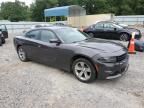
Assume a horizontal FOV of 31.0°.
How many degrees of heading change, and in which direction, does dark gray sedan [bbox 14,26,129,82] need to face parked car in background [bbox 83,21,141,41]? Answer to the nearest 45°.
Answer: approximately 135° to its left

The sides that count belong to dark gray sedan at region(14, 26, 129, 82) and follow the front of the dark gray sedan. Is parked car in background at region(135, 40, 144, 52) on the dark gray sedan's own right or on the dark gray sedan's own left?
on the dark gray sedan's own left

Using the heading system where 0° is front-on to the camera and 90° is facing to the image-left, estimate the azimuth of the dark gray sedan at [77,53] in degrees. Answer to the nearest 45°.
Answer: approximately 315°

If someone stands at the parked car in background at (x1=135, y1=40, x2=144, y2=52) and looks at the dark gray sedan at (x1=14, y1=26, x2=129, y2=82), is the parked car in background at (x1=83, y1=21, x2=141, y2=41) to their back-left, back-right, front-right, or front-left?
back-right
